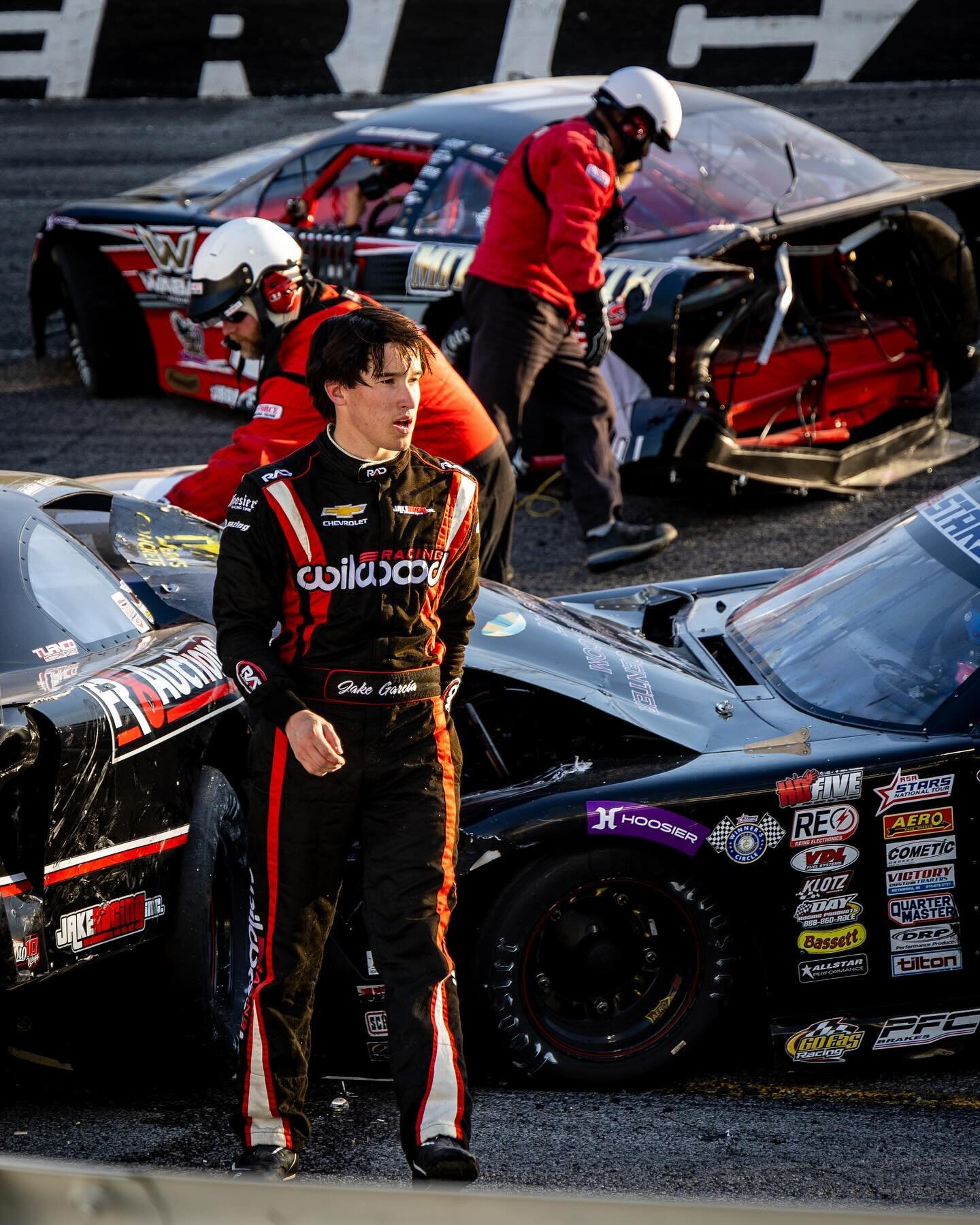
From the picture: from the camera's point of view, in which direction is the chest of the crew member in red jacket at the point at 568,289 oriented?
to the viewer's right

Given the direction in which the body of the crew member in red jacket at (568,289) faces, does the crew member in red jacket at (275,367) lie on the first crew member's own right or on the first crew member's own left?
on the first crew member's own right

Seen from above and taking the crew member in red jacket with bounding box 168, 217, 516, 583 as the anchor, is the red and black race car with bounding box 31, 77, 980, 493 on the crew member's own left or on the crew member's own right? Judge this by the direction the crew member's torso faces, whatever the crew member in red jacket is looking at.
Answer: on the crew member's own right

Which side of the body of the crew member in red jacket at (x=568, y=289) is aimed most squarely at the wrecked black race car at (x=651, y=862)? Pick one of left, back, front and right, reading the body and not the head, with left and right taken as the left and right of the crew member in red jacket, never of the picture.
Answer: right

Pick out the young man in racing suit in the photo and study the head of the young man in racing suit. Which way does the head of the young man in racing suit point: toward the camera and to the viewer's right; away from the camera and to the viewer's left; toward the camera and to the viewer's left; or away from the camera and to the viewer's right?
toward the camera and to the viewer's right

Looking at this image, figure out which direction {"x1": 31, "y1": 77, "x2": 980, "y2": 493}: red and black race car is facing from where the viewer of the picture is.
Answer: facing away from the viewer and to the left of the viewer

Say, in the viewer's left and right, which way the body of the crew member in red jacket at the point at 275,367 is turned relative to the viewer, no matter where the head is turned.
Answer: facing to the left of the viewer

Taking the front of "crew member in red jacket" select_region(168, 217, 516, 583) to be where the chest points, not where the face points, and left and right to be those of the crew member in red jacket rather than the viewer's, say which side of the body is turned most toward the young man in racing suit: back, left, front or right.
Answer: left

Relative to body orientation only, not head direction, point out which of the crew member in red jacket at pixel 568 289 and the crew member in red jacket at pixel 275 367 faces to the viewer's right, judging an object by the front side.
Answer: the crew member in red jacket at pixel 568 289
